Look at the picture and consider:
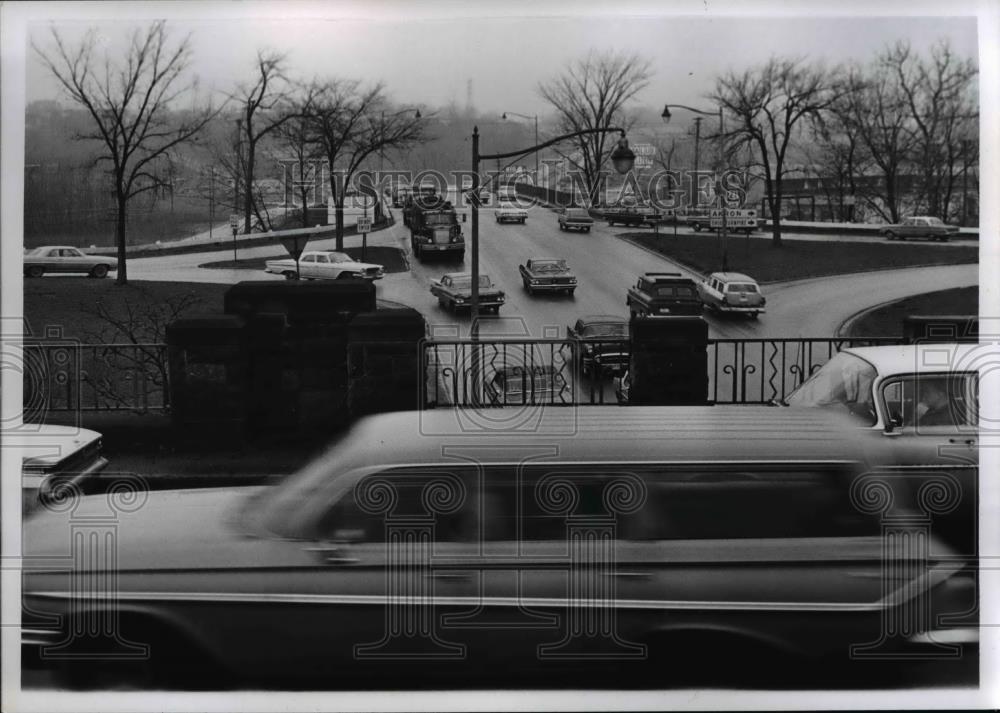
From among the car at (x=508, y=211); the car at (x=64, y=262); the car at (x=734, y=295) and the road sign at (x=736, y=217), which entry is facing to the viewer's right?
the car at (x=64, y=262)

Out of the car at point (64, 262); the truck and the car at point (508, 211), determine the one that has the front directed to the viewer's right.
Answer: the car at point (64, 262)

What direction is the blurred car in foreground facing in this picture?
to the viewer's left

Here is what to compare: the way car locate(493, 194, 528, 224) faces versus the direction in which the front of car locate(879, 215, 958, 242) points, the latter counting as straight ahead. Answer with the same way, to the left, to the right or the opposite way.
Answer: to the left

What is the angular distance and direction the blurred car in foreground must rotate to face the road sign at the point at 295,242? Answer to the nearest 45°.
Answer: approximately 45° to its right

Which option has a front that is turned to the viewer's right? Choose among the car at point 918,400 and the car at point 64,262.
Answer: the car at point 64,262

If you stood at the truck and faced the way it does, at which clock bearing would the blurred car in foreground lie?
The blurred car in foreground is roughly at 12 o'clock from the truck.

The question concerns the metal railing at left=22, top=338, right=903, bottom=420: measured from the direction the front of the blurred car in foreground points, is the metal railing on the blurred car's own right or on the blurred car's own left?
on the blurred car's own right

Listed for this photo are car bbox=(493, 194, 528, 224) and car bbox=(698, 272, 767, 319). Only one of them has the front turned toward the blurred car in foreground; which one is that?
car bbox=(493, 194, 528, 224)

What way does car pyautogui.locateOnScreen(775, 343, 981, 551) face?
to the viewer's left
